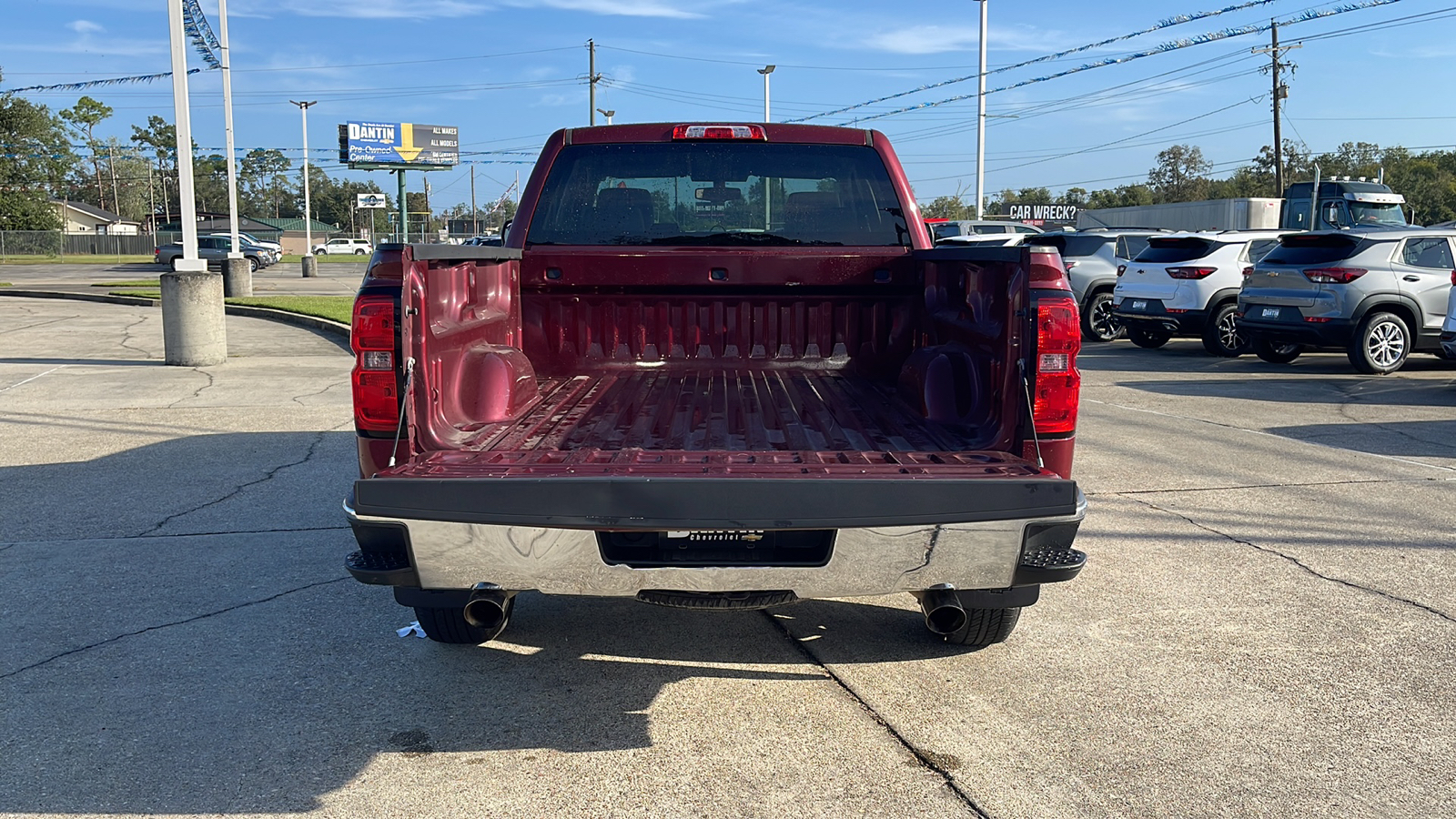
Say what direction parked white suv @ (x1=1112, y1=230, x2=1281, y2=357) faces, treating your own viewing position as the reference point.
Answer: facing away from the viewer and to the right of the viewer

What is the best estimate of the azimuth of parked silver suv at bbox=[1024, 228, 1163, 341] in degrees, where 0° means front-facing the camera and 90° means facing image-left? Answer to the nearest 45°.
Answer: approximately 225°

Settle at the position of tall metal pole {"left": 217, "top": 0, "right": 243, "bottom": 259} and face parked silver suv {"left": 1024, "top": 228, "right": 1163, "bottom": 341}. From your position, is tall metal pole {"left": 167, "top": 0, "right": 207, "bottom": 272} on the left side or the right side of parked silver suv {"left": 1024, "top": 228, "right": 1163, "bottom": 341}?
right

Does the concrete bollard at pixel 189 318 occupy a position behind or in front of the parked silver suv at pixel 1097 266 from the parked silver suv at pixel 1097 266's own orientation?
behind

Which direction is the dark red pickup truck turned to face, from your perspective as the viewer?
facing away from the viewer

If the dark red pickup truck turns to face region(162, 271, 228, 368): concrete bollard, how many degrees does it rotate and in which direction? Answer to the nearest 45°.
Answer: approximately 45° to its left

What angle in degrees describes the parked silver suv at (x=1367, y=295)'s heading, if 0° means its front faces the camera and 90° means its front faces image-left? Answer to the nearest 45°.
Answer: approximately 225°

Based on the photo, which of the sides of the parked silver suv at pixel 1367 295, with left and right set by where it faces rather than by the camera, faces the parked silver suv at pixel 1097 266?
left

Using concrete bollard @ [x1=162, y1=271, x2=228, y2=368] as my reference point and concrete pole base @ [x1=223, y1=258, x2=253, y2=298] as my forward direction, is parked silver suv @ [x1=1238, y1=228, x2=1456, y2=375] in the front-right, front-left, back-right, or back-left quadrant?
back-right

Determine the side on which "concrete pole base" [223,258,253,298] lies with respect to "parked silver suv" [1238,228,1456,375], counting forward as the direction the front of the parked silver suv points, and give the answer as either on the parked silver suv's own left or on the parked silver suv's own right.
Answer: on the parked silver suv's own left

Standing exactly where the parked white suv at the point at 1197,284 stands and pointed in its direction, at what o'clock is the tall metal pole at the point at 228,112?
The tall metal pole is roughly at 8 o'clock from the parked white suv.
